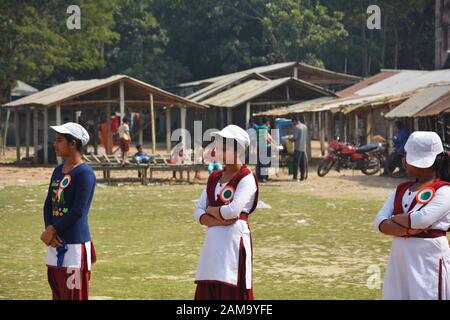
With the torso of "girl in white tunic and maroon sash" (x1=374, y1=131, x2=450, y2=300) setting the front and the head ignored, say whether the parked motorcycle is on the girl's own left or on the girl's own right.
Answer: on the girl's own right

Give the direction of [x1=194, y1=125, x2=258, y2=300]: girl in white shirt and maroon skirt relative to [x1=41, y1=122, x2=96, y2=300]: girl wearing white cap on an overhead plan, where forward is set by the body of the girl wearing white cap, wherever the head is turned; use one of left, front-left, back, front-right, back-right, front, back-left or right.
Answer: back-left

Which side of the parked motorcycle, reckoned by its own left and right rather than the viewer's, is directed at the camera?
left

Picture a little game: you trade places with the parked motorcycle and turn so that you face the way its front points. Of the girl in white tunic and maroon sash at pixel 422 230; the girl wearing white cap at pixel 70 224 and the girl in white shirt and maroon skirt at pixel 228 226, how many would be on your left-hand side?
3

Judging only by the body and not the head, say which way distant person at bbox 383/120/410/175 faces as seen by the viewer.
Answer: to the viewer's left

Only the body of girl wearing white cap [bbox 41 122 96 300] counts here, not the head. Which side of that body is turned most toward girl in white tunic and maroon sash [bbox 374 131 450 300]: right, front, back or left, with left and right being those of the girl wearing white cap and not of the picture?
left

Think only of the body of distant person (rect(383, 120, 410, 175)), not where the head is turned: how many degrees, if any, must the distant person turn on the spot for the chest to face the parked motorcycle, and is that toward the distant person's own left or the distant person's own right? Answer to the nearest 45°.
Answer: approximately 45° to the distant person's own right

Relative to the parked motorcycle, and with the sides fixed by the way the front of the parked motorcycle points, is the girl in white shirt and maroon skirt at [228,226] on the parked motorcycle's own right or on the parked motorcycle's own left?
on the parked motorcycle's own left

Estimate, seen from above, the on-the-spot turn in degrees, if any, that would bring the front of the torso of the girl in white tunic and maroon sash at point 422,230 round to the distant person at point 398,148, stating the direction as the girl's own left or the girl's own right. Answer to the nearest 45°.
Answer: approximately 135° to the girl's own right

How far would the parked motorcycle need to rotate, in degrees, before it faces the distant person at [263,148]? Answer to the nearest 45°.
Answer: approximately 45° to its left

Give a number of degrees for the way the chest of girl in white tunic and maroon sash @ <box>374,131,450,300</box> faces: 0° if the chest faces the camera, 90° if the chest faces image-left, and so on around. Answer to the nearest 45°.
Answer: approximately 45°
